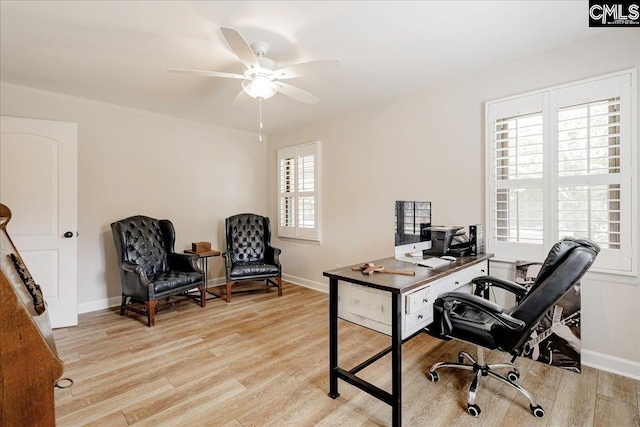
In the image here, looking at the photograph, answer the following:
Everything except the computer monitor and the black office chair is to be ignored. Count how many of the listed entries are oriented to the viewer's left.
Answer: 1

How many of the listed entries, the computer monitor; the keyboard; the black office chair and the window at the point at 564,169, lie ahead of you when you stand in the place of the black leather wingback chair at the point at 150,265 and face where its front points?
4

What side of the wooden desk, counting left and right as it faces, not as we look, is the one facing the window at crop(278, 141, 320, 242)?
back

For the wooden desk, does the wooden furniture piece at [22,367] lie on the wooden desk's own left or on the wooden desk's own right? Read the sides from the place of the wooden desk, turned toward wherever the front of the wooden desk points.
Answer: on the wooden desk's own right

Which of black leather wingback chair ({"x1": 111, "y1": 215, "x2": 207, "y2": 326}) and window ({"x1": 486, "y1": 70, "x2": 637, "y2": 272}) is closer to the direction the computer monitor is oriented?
the window

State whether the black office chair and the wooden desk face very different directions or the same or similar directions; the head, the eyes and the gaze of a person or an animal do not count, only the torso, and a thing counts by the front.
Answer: very different directions

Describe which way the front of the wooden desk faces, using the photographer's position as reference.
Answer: facing the viewer and to the right of the viewer

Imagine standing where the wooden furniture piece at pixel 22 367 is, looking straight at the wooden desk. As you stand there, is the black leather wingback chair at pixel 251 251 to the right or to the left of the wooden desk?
left

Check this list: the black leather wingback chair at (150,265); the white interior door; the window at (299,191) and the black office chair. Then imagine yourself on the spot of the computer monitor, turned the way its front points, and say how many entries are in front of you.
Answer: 1

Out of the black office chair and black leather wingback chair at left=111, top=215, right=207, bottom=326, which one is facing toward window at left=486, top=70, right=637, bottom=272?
the black leather wingback chair

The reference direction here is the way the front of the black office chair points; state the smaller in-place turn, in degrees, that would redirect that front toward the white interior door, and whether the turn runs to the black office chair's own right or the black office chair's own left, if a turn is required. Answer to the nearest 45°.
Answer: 0° — it already faces it

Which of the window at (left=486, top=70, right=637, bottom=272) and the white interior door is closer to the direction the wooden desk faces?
the window

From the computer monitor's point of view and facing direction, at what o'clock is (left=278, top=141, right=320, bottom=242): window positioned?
The window is roughly at 6 o'clock from the computer monitor.

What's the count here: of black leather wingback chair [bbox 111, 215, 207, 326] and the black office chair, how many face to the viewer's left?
1

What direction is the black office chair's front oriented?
to the viewer's left
